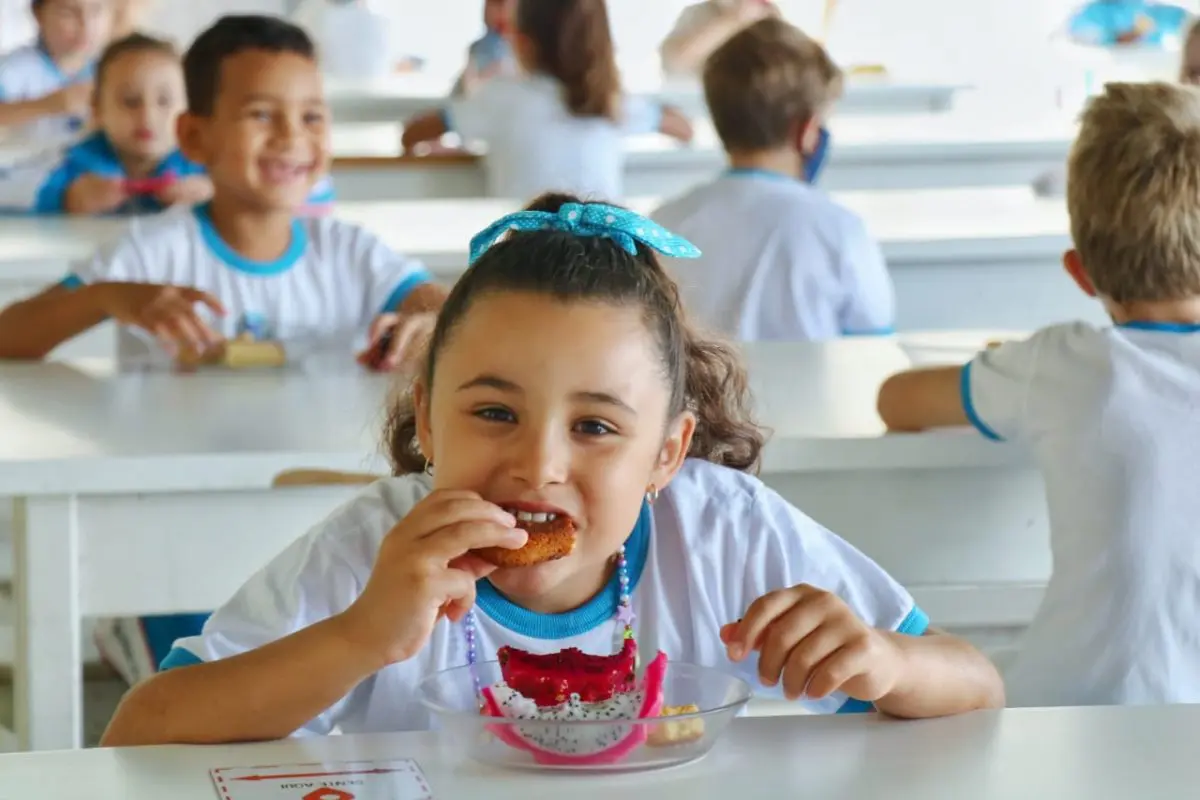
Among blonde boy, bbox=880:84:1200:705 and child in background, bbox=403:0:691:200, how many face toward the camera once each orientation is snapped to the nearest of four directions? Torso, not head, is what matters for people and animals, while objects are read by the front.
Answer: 0

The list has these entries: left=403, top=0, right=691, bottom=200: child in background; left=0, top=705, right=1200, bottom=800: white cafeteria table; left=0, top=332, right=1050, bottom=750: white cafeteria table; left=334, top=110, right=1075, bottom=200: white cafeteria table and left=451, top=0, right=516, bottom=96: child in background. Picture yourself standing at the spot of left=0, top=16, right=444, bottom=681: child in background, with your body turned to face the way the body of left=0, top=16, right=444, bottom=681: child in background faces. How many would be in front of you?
2

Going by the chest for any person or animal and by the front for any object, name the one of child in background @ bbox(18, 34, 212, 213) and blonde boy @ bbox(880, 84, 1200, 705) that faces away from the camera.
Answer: the blonde boy

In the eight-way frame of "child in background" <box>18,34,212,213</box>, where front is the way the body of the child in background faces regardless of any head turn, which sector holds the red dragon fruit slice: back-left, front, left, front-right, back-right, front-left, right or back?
front

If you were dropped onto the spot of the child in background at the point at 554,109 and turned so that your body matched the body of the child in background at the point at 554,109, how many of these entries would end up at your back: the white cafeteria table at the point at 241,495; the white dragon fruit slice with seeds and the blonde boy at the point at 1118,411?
3

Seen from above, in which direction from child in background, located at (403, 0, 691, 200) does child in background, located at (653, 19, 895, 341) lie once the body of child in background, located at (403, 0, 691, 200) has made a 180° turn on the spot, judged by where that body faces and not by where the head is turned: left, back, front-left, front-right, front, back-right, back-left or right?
front

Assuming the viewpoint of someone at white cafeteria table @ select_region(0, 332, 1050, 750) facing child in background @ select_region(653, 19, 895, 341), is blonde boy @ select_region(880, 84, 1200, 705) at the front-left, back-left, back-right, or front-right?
front-right

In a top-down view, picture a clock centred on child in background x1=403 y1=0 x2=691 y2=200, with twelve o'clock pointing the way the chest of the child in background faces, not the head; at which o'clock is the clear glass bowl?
The clear glass bowl is roughly at 6 o'clock from the child in background.

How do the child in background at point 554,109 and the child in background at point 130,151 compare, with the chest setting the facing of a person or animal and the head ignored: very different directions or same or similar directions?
very different directions

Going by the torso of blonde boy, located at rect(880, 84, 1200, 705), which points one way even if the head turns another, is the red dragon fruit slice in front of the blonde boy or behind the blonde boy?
behind

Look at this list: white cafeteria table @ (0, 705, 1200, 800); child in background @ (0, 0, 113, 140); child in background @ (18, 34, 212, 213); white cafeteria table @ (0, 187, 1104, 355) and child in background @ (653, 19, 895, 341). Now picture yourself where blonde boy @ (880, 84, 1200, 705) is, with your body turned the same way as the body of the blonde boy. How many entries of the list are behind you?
1

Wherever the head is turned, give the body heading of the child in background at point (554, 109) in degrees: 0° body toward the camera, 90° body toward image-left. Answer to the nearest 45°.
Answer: approximately 180°

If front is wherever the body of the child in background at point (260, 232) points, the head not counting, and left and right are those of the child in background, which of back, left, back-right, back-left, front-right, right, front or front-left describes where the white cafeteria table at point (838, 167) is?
back-left

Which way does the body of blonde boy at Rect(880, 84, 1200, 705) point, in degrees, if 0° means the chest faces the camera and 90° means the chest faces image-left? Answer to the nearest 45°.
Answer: approximately 180°

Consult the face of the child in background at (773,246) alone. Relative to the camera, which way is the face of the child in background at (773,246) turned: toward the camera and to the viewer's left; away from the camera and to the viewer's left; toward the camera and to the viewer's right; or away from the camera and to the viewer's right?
away from the camera and to the viewer's right

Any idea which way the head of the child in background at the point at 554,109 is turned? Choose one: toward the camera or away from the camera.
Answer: away from the camera

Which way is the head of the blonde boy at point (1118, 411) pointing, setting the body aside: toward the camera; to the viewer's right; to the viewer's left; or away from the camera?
away from the camera

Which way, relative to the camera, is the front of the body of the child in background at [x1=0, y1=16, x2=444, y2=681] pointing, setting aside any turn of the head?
toward the camera
